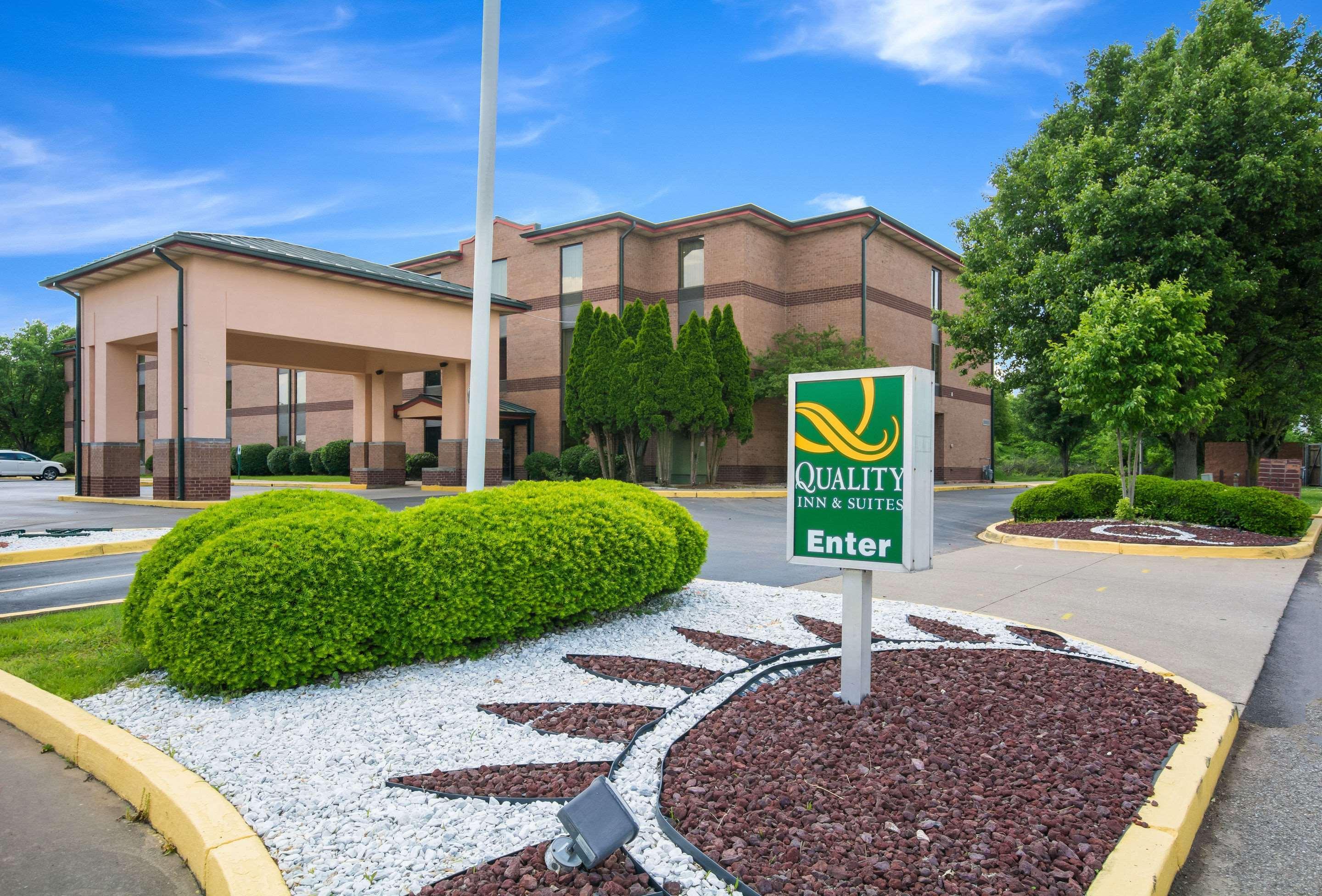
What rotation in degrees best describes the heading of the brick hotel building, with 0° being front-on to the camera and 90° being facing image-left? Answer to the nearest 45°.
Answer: approximately 45°

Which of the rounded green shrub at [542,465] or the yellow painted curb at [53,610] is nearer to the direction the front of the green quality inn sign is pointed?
the yellow painted curb

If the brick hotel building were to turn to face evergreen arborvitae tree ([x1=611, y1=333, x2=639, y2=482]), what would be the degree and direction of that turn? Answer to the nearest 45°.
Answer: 0° — it already faces it

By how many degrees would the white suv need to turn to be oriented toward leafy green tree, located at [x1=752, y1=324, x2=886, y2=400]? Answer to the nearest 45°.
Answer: approximately 45° to its right

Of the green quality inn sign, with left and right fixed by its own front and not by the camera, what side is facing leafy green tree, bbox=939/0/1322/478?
back

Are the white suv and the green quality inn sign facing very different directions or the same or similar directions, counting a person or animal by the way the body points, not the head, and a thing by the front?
very different directions

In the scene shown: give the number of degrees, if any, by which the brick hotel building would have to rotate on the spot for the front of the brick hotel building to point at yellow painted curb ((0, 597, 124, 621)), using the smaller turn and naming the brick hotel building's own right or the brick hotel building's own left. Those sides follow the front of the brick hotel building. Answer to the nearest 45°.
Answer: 0° — it already faces it

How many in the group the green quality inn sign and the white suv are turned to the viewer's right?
1

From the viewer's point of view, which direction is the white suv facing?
to the viewer's right

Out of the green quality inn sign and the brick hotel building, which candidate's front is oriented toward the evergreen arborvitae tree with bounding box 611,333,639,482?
the brick hotel building
